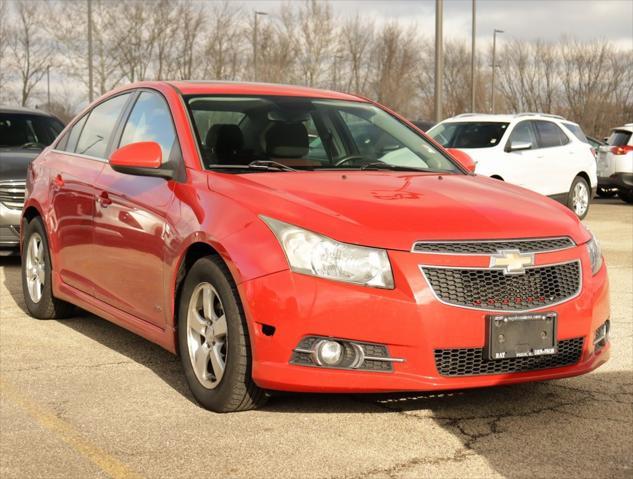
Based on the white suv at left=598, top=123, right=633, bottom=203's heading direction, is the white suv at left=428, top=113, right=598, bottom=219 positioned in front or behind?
behind

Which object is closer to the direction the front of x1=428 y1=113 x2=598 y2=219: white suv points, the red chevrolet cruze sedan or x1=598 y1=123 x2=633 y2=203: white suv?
the red chevrolet cruze sedan

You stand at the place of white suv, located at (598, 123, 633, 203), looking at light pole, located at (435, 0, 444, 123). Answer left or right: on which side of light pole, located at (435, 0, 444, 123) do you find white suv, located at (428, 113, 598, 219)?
left

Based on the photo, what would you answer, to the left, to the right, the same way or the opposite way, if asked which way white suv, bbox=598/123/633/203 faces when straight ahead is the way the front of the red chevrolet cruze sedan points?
to the left

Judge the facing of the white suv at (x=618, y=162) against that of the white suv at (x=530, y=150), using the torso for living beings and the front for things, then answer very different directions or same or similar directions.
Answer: very different directions

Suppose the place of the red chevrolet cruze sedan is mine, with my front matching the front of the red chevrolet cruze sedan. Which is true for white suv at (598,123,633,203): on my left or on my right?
on my left

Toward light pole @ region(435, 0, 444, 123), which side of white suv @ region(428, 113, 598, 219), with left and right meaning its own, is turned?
right

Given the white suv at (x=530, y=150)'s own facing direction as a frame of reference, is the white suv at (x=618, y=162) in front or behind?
behind

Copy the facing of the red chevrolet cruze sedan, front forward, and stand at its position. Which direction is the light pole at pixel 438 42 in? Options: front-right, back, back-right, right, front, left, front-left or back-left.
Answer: back-left

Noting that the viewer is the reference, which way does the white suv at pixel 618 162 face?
facing away from the viewer and to the right of the viewer
